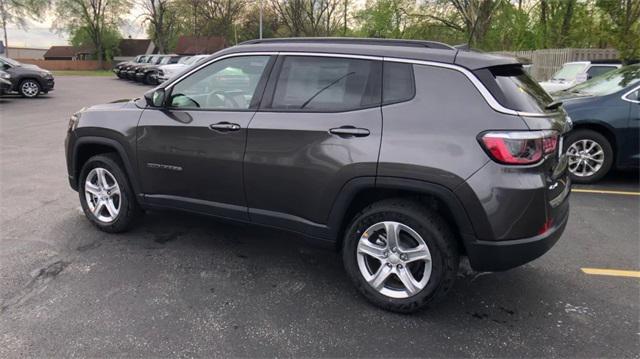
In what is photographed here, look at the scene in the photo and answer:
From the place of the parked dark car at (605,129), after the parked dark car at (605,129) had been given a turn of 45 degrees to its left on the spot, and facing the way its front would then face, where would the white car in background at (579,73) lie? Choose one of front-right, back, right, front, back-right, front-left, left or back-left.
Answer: back

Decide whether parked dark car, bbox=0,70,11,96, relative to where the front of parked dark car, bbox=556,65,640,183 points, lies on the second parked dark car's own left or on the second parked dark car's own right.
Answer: on the second parked dark car's own right

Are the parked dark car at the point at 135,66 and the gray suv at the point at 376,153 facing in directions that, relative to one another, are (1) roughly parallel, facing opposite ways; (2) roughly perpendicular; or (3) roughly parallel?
roughly perpendicular

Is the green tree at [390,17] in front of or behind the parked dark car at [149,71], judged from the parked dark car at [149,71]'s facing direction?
behind

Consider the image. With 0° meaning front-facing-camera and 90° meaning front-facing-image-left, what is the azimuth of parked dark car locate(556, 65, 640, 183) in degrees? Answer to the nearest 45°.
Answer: approximately 45°

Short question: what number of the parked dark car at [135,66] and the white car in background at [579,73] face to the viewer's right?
0

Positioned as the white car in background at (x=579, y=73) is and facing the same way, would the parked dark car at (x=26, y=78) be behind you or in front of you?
in front

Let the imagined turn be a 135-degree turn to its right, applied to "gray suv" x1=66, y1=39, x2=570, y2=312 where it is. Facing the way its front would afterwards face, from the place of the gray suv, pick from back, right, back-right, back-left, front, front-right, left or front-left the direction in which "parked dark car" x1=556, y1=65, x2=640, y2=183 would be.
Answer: front-left
